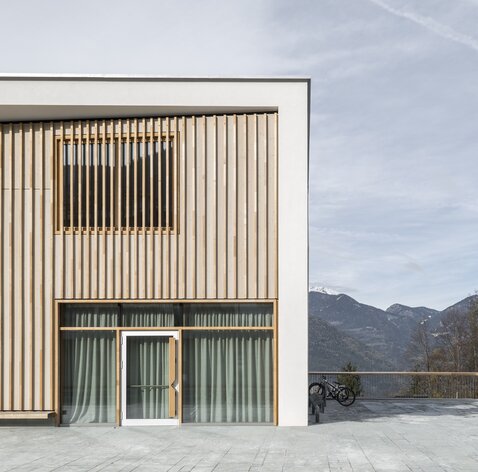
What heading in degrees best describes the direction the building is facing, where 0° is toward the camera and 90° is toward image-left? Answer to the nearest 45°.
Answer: approximately 0°

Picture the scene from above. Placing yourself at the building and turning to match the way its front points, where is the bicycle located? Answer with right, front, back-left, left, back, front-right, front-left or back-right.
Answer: back-left

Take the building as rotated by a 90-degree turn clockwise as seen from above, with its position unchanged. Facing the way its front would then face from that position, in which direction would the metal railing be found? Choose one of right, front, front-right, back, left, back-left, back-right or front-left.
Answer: back-right
